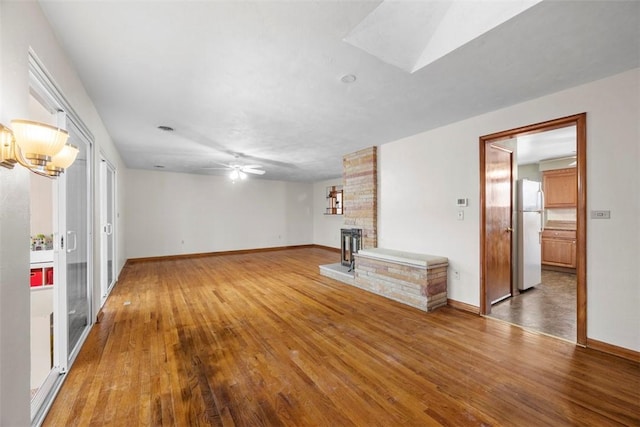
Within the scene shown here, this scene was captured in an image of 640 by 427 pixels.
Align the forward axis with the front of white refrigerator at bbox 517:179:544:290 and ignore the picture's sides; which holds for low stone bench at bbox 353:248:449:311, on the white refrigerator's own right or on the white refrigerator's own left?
on the white refrigerator's own right

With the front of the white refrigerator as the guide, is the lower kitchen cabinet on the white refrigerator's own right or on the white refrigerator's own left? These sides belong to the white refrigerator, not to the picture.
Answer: on the white refrigerator's own left

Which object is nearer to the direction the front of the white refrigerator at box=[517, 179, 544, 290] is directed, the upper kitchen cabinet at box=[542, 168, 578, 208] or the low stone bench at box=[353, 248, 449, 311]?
the low stone bench

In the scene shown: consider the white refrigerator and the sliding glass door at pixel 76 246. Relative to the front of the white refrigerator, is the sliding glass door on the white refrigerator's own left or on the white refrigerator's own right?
on the white refrigerator's own right

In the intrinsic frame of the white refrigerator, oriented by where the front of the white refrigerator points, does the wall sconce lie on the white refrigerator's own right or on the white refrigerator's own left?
on the white refrigerator's own right

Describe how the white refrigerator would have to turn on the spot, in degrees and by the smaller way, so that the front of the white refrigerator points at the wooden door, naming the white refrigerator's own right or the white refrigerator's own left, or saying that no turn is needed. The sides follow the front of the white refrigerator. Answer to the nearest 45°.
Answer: approximately 45° to the white refrigerator's own right

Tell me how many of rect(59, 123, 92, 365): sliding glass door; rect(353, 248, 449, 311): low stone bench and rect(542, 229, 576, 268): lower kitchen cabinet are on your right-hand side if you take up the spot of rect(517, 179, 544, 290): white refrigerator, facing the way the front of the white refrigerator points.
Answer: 2

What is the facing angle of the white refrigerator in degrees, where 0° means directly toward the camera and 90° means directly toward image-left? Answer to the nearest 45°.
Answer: approximately 315°

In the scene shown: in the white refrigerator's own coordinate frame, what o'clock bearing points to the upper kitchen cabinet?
The upper kitchen cabinet is roughly at 8 o'clock from the white refrigerator.

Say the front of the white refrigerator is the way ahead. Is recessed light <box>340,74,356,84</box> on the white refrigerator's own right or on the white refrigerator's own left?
on the white refrigerator's own right

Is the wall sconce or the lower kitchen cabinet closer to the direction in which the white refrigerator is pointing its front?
the wall sconce
